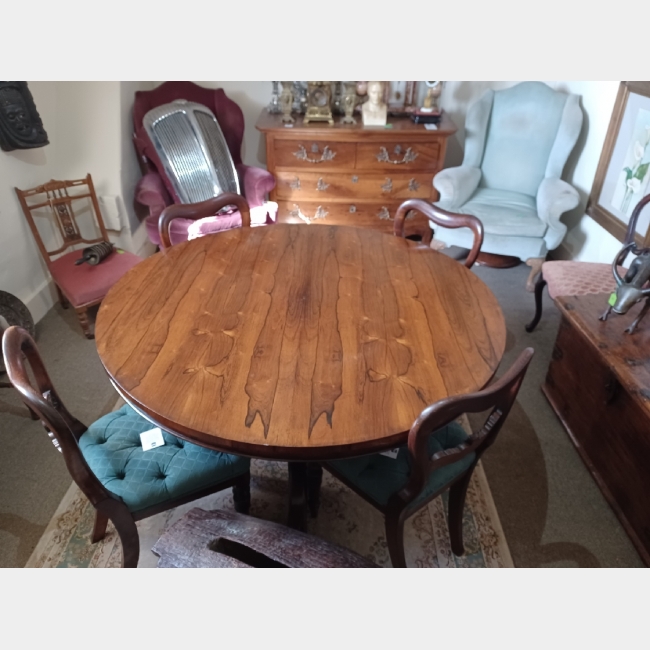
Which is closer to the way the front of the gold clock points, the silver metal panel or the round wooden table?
the round wooden table

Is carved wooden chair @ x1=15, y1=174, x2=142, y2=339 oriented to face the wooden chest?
yes

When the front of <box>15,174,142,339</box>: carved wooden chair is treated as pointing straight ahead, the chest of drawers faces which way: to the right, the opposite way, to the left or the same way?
to the right

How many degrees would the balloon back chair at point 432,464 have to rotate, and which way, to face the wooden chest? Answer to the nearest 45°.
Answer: approximately 90° to its right

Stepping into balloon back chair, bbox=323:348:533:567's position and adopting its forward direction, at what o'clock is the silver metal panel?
The silver metal panel is roughly at 12 o'clock from the balloon back chair.

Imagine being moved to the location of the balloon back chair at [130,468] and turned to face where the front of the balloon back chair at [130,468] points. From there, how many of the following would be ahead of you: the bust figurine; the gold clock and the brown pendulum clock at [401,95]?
3

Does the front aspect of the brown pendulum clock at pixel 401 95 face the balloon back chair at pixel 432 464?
yes

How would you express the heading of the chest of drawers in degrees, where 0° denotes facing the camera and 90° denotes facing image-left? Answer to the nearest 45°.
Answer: approximately 0°

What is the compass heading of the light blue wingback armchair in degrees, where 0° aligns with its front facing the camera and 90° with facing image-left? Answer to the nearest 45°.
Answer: approximately 45°

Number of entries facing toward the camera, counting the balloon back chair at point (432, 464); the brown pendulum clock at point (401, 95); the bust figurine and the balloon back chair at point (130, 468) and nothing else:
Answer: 2

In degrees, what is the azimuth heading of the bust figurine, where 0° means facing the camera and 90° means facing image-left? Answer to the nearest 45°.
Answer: approximately 0°
